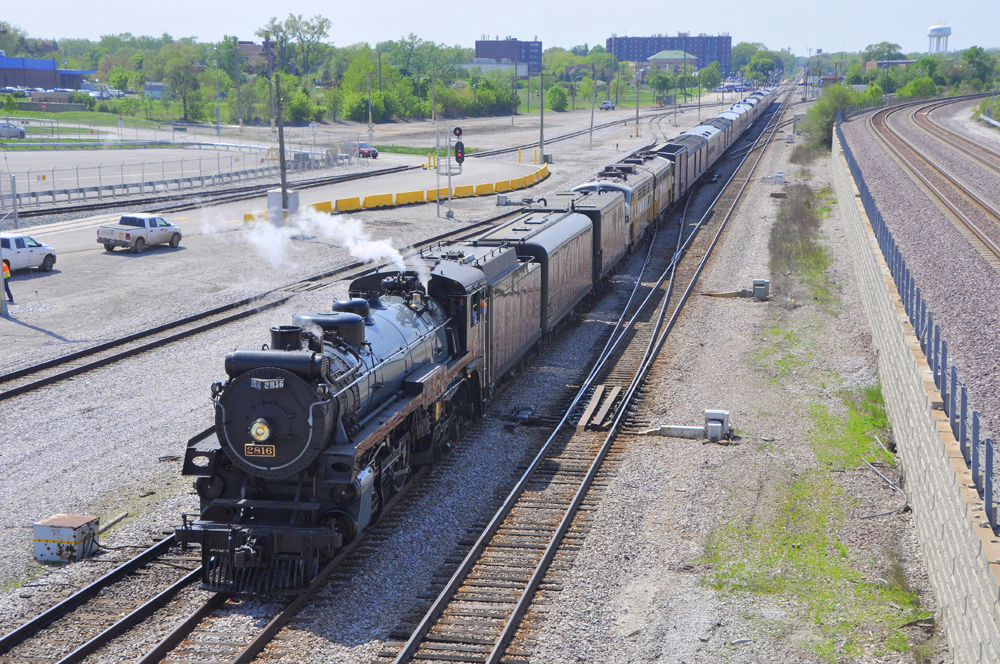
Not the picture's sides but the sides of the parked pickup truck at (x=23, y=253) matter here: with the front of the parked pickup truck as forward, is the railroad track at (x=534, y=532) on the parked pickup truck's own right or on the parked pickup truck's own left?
on the parked pickup truck's own right

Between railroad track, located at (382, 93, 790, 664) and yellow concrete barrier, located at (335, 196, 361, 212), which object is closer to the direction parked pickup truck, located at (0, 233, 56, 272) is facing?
the yellow concrete barrier

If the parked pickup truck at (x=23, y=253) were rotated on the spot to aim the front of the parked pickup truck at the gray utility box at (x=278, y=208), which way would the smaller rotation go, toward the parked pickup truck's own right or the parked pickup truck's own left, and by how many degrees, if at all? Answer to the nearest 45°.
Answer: approximately 45° to the parked pickup truck's own left

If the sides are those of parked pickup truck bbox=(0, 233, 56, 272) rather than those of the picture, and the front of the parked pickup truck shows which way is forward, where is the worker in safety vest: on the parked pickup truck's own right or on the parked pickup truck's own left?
on the parked pickup truck's own right

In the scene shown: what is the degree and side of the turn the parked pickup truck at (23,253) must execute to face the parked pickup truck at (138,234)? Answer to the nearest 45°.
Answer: approximately 45° to its left

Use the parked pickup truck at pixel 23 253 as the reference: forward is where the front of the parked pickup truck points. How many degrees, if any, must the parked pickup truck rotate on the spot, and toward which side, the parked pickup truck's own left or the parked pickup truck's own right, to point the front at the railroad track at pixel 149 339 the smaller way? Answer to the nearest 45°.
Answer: approximately 90° to the parked pickup truck's own right

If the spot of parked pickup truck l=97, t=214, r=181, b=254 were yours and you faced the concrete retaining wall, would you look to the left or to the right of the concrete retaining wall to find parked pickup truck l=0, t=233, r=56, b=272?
right

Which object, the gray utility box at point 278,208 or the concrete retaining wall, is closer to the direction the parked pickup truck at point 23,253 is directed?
the gray utility box

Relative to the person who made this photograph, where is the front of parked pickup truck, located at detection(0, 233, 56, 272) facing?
facing to the right of the viewer

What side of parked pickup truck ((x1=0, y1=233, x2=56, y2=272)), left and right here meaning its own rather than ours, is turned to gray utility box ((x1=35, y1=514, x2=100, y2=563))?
right

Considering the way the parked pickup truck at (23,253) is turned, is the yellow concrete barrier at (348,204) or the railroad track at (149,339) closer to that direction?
the yellow concrete barrier

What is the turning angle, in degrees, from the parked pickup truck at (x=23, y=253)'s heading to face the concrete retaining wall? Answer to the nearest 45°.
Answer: approximately 90° to its right
